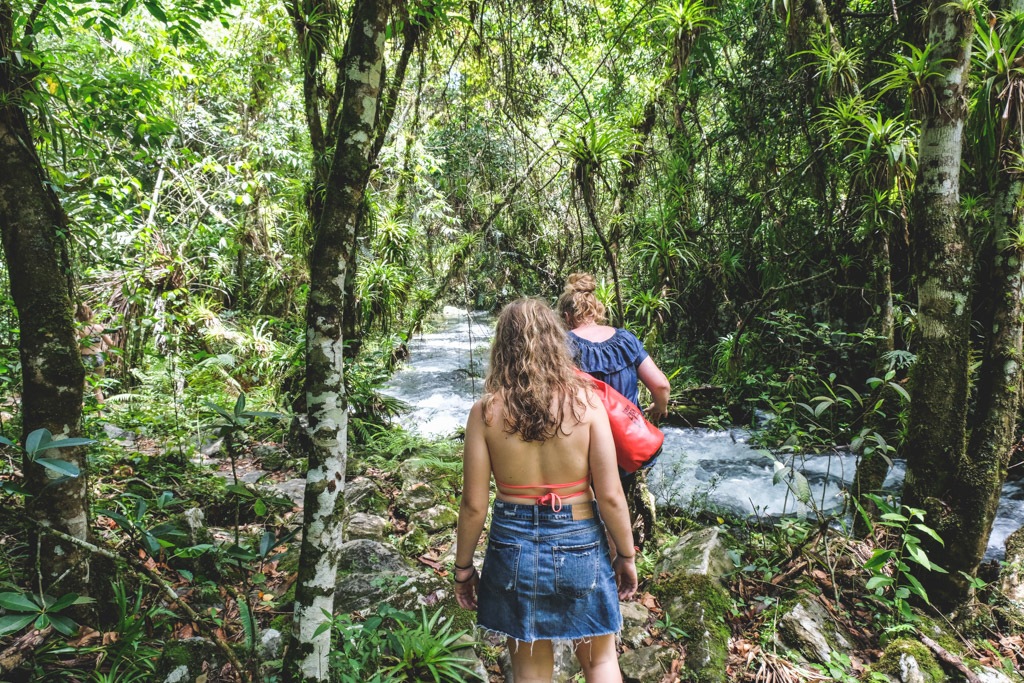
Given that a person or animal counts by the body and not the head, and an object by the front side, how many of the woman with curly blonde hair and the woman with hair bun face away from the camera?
2

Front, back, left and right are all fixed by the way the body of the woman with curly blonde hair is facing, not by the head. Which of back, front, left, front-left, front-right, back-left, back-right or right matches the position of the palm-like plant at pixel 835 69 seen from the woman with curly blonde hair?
front-right

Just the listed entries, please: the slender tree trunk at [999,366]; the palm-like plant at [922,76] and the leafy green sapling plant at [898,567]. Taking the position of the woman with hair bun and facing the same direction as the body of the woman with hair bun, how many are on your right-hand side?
3

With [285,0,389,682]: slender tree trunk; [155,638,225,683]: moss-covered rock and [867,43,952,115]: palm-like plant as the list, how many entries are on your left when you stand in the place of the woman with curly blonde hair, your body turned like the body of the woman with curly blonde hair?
2

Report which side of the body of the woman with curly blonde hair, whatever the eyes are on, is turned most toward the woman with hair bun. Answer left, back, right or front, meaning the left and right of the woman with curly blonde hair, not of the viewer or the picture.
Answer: front

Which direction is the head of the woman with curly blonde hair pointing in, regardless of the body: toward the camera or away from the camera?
away from the camera

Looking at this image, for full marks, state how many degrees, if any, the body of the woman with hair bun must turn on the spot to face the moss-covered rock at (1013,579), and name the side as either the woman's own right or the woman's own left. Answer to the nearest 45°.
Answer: approximately 90° to the woman's own right

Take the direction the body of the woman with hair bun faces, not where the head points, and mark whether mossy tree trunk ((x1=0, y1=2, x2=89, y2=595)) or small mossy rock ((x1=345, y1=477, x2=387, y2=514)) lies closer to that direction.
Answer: the small mossy rock

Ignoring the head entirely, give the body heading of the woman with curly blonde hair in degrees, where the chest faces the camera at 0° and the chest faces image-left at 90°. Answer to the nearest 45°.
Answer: approximately 180°

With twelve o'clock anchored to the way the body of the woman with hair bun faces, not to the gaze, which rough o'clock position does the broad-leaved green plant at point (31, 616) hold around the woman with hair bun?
The broad-leaved green plant is roughly at 7 o'clock from the woman with hair bun.

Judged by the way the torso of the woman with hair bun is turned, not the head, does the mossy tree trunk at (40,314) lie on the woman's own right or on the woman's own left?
on the woman's own left

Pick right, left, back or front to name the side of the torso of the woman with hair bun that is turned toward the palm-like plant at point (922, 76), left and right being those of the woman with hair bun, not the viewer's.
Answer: right

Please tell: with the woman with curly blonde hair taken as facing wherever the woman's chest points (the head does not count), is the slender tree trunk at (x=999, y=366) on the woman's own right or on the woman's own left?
on the woman's own right

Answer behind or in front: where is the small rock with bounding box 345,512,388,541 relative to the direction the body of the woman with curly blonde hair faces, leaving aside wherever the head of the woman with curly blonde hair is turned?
in front

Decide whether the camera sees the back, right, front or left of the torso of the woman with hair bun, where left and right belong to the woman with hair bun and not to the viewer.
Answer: back
